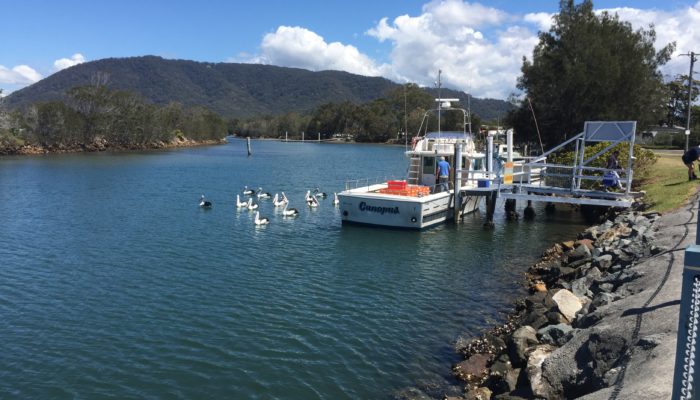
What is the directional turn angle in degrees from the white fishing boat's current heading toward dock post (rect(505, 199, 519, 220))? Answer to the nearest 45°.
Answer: approximately 90° to its right

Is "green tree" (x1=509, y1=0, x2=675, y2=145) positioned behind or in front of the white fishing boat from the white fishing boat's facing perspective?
in front

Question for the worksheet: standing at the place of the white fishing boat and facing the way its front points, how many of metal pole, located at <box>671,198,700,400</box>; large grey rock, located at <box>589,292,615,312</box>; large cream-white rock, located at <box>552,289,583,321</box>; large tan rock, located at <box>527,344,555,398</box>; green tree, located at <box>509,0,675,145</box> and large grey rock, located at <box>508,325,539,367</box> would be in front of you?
1

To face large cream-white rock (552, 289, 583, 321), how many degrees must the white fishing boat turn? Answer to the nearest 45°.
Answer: approximately 135° to its right

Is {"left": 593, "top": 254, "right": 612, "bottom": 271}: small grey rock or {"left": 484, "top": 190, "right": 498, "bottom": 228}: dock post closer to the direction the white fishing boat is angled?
the dock post

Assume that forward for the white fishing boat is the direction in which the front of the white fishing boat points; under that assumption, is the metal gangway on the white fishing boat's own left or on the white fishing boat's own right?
on the white fishing boat's own right

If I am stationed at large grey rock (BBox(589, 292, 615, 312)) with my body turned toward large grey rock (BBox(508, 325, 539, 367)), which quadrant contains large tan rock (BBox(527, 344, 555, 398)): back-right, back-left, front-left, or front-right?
front-left

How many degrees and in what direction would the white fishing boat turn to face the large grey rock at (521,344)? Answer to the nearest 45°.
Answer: approximately 135° to its right

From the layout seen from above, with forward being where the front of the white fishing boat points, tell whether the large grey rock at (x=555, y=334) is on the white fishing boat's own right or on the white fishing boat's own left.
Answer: on the white fishing boat's own right

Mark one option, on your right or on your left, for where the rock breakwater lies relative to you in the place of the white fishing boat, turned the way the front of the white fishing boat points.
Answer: on your right

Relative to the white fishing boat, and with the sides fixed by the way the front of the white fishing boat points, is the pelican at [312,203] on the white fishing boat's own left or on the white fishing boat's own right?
on the white fishing boat's own left

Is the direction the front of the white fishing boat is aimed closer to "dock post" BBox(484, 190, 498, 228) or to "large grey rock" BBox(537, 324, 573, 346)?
the dock post

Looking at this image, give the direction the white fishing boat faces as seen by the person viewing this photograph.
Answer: facing away from the viewer and to the right of the viewer

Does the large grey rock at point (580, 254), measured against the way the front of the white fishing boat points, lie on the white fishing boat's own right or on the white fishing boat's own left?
on the white fishing boat's own right

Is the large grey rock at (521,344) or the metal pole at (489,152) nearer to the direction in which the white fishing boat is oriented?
the metal pole

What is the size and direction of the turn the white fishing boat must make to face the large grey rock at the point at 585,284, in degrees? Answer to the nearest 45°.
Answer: approximately 135° to its right
